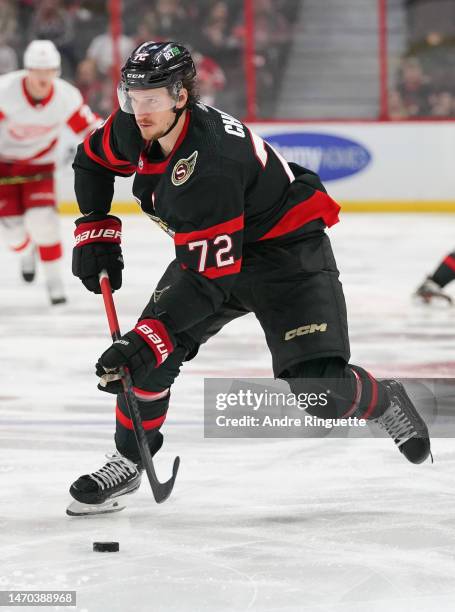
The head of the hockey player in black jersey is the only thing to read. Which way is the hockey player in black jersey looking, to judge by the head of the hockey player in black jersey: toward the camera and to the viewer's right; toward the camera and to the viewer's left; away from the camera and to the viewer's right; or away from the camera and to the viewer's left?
toward the camera and to the viewer's left

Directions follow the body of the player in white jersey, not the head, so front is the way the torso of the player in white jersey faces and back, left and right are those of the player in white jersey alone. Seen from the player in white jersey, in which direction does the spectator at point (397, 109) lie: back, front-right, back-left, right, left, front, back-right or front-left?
back-left

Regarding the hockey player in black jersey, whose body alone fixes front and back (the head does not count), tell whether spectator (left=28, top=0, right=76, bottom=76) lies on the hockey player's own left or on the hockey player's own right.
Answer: on the hockey player's own right

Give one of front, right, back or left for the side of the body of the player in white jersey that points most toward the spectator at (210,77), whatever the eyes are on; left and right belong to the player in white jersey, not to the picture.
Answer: back

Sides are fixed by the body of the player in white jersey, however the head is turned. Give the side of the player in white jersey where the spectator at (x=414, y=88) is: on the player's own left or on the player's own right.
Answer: on the player's own left

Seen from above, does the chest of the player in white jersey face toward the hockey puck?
yes

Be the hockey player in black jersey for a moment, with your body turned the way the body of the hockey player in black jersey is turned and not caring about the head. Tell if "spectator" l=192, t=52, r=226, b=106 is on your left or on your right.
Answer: on your right

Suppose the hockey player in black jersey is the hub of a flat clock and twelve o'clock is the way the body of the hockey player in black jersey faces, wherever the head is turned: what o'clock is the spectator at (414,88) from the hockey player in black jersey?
The spectator is roughly at 5 o'clock from the hockey player in black jersey.

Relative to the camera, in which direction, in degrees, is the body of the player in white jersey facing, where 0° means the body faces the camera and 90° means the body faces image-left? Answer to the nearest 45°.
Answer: approximately 0°

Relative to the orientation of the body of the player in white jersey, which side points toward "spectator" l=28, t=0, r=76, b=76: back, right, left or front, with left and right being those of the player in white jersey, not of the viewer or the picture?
back

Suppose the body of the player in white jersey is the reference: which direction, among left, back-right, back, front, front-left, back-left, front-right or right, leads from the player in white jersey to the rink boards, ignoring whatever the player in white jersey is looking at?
back-left

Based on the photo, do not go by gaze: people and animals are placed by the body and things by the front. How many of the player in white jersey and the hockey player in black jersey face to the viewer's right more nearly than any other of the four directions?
0

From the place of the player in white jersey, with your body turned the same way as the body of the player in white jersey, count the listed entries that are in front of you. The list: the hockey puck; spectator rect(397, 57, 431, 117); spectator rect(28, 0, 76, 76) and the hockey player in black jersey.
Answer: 2

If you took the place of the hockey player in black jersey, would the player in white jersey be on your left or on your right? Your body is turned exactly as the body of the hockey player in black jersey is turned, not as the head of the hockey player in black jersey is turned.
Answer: on your right
